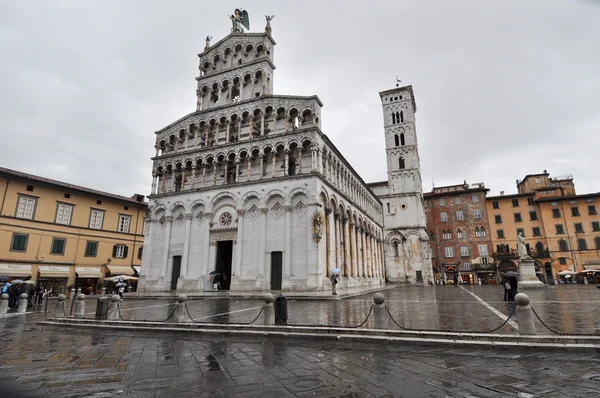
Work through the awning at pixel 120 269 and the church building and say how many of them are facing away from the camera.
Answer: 0

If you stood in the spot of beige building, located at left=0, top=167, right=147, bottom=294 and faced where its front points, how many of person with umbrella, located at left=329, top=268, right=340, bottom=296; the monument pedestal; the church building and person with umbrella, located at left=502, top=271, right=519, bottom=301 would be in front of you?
4

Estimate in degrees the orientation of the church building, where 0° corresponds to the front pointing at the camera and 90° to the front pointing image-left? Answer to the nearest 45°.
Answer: approximately 45°

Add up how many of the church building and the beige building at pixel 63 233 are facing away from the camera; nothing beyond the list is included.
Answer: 0

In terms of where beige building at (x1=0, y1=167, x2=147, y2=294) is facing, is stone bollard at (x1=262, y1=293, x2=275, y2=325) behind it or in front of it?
in front

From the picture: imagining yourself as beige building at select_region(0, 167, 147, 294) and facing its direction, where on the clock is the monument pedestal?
The monument pedestal is roughly at 12 o'clock from the beige building.

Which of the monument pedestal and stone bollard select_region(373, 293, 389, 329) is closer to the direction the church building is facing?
the stone bollard

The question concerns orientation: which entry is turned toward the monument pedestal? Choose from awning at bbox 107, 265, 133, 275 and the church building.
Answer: the awning

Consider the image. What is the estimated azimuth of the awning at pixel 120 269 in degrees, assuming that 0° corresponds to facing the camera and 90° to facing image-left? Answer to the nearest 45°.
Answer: approximately 315°

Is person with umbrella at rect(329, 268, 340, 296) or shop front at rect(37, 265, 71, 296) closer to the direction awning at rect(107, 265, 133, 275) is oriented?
the person with umbrella

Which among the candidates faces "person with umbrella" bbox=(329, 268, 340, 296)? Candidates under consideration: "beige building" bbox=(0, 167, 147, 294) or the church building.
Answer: the beige building

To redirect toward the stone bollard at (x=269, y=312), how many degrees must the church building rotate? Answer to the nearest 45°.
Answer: approximately 45° to its left

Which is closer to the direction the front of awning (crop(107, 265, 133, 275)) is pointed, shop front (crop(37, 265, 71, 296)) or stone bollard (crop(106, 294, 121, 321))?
the stone bollard

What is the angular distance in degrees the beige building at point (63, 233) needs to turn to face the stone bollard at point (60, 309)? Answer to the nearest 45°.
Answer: approximately 45° to its right

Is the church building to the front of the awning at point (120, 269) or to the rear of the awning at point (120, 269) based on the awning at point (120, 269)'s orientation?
to the front

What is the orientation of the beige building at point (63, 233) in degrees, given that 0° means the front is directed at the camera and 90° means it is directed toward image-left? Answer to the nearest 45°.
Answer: approximately 315°

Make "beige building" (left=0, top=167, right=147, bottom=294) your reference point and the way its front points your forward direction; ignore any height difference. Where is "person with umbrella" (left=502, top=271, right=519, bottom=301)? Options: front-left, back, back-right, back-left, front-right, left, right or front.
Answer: front

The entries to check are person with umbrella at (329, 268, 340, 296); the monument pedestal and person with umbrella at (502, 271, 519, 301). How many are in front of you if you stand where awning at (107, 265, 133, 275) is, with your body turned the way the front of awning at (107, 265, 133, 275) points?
3

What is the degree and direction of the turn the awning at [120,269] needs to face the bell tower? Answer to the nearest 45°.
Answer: approximately 45° to its left

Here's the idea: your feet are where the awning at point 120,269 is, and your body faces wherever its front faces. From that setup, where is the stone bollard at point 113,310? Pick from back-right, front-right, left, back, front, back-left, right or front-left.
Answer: front-right
